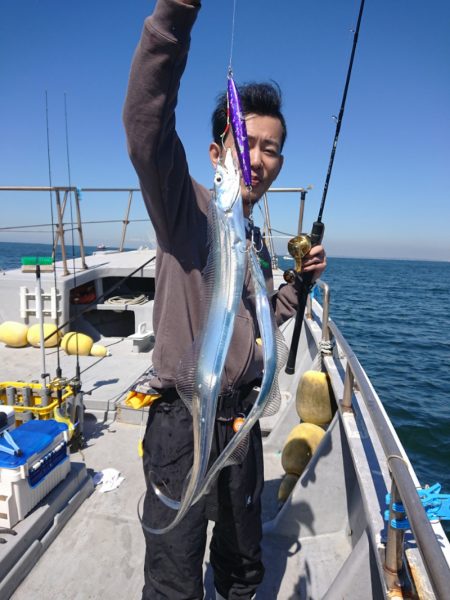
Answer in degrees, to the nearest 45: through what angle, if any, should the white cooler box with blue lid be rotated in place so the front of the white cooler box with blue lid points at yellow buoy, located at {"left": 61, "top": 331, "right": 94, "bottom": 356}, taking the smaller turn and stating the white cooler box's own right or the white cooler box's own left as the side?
approximately 135° to the white cooler box's own left

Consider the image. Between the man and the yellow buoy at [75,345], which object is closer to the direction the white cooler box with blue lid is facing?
the man

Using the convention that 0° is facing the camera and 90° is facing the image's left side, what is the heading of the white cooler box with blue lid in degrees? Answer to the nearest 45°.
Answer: approximately 315°

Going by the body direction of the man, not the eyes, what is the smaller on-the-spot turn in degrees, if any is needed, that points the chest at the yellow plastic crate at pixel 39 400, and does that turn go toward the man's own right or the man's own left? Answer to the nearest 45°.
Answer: approximately 180°

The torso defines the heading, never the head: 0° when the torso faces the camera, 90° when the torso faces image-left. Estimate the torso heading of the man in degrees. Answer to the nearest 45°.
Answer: approximately 315°

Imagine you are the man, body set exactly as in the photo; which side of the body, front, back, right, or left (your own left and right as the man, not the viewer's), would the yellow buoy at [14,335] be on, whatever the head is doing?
back

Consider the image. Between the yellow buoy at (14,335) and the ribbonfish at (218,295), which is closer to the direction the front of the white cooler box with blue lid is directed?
the ribbonfish

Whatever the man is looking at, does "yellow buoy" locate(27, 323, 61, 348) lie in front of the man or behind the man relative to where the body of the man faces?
behind

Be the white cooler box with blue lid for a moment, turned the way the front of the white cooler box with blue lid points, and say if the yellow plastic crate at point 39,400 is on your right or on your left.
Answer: on your left
